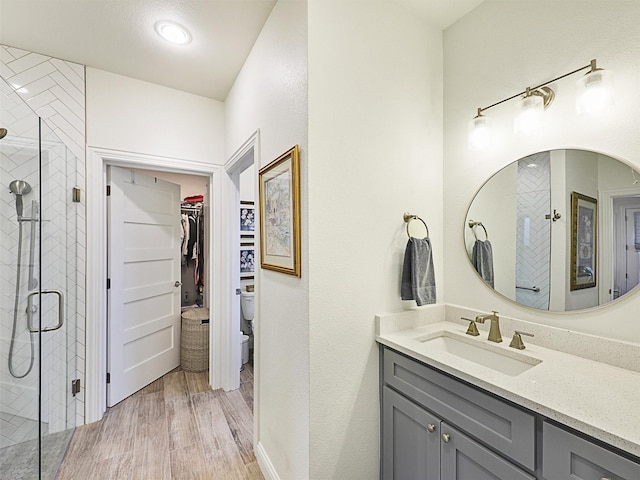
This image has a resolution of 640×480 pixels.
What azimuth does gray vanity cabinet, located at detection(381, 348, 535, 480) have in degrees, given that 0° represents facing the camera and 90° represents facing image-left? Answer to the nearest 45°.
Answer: approximately 45°

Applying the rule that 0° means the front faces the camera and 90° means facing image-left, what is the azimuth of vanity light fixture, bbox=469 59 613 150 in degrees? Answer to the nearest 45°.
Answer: approximately 45°

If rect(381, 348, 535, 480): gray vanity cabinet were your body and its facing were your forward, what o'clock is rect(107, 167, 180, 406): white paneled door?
The white paneled door is roughly at 2 o'clock from the gray vanity cabinet.
